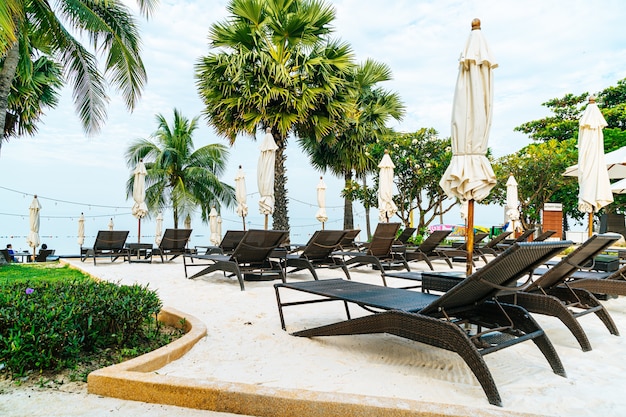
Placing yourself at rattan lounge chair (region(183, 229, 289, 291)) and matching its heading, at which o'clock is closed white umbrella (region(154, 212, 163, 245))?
The closed white umbrella is roughly at 1 o'clock from the rattan lounge chair.

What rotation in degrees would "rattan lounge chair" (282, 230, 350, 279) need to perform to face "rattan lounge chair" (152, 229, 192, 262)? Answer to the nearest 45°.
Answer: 0° — it already faces it

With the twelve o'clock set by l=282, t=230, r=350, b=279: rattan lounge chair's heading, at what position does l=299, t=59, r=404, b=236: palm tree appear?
The palm tree is roughly at 2 o'clock from the rattan lounge chair.

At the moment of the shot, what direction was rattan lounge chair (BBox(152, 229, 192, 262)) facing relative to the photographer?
facing away from the viewer and to the left of the viewer

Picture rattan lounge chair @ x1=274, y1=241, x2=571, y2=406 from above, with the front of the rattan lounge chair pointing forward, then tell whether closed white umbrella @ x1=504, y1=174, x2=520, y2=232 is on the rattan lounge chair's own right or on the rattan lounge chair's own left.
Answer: on the rattan lounge chair's own right

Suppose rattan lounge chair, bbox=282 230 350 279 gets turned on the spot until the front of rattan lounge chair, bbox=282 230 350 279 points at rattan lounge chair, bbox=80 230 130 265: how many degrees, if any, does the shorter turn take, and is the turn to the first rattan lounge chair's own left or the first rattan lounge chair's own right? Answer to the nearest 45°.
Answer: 0° — it already faces it

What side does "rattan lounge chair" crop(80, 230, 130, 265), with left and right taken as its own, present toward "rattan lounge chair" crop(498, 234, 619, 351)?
back

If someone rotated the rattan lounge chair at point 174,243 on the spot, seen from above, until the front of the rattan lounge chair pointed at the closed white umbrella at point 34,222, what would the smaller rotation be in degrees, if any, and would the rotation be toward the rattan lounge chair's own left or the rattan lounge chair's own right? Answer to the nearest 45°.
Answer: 0° — it already faces it
